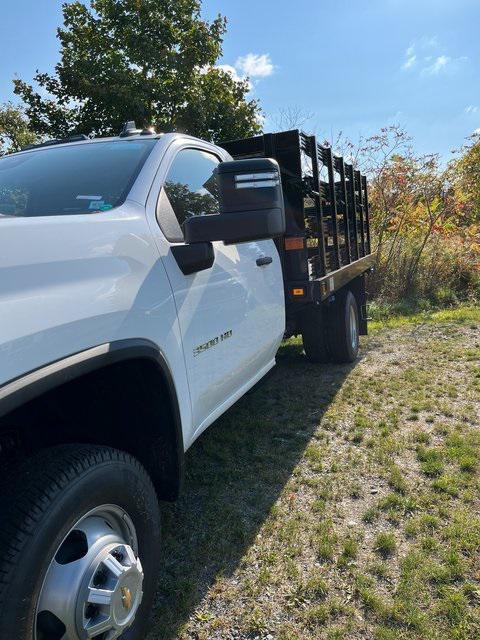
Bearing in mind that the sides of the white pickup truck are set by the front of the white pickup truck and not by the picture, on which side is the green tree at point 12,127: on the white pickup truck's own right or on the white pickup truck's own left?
on the white pickup truck's own right

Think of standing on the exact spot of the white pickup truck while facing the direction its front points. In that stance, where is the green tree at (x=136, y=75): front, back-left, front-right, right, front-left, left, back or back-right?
back-right

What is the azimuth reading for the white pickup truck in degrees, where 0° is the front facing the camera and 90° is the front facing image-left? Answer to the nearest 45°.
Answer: approximately 45°
